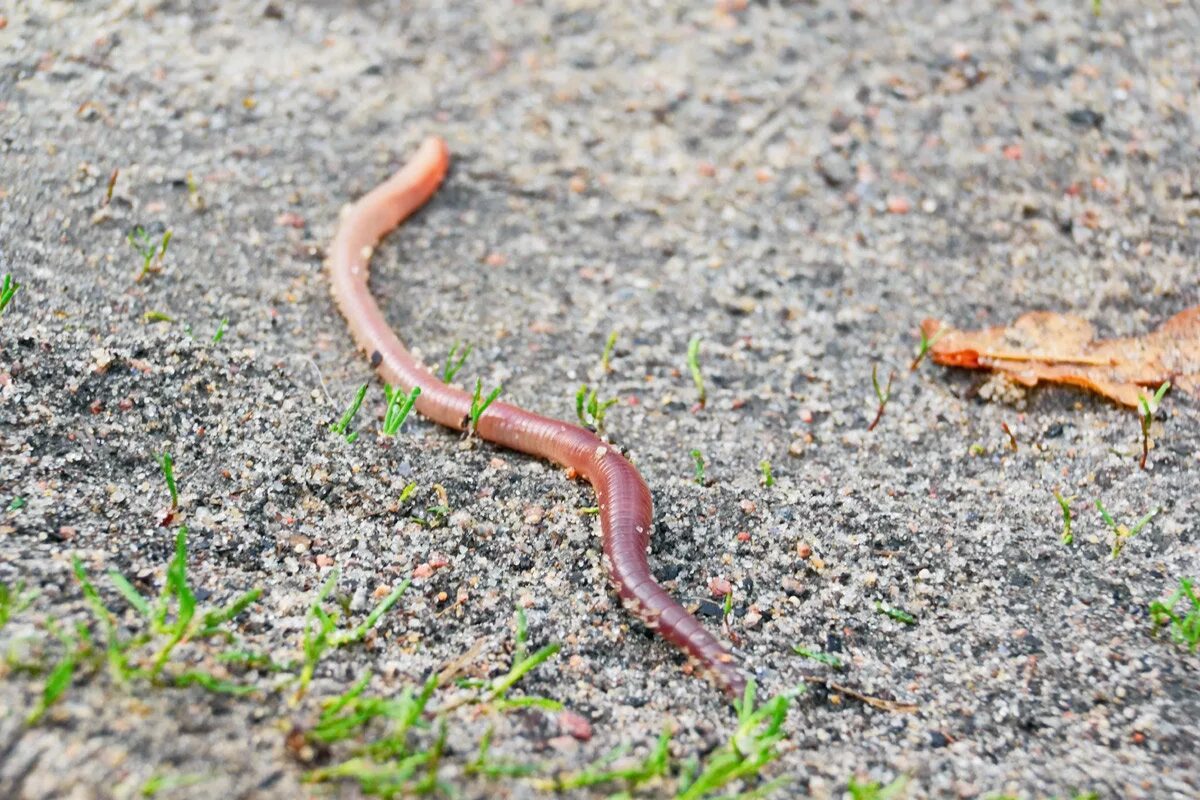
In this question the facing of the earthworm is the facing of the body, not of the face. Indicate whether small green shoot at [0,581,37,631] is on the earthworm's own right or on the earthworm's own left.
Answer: on the earthworm's own right

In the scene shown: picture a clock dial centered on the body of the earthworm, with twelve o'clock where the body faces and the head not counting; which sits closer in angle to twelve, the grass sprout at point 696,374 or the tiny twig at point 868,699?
the tiny twig

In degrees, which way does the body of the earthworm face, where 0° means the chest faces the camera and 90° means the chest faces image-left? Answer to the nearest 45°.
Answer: approximately 315°

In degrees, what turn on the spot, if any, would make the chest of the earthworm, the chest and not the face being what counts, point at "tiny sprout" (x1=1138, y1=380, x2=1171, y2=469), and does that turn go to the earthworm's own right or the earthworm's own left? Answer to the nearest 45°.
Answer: approximately 45° to the earthworm's own left

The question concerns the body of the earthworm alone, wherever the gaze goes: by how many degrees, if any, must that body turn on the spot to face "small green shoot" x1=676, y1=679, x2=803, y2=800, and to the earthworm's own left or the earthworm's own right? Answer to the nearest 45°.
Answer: approximately 45° to the earthworm's own right

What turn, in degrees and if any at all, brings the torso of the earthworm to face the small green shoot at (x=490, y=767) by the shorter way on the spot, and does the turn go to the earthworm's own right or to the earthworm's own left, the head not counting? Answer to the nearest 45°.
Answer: approximately 45° to the earthworm's own right

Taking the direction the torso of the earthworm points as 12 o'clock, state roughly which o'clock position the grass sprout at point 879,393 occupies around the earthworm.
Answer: The grass sprout is roughly at 10 o'clock from the earthworm.

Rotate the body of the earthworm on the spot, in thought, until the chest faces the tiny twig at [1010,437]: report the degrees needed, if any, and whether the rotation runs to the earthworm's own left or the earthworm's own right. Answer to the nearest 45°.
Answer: approximately 45° to the earthworm's own left

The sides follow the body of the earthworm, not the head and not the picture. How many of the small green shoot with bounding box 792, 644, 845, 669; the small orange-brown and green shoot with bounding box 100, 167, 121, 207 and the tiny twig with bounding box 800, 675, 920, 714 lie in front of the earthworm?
2
